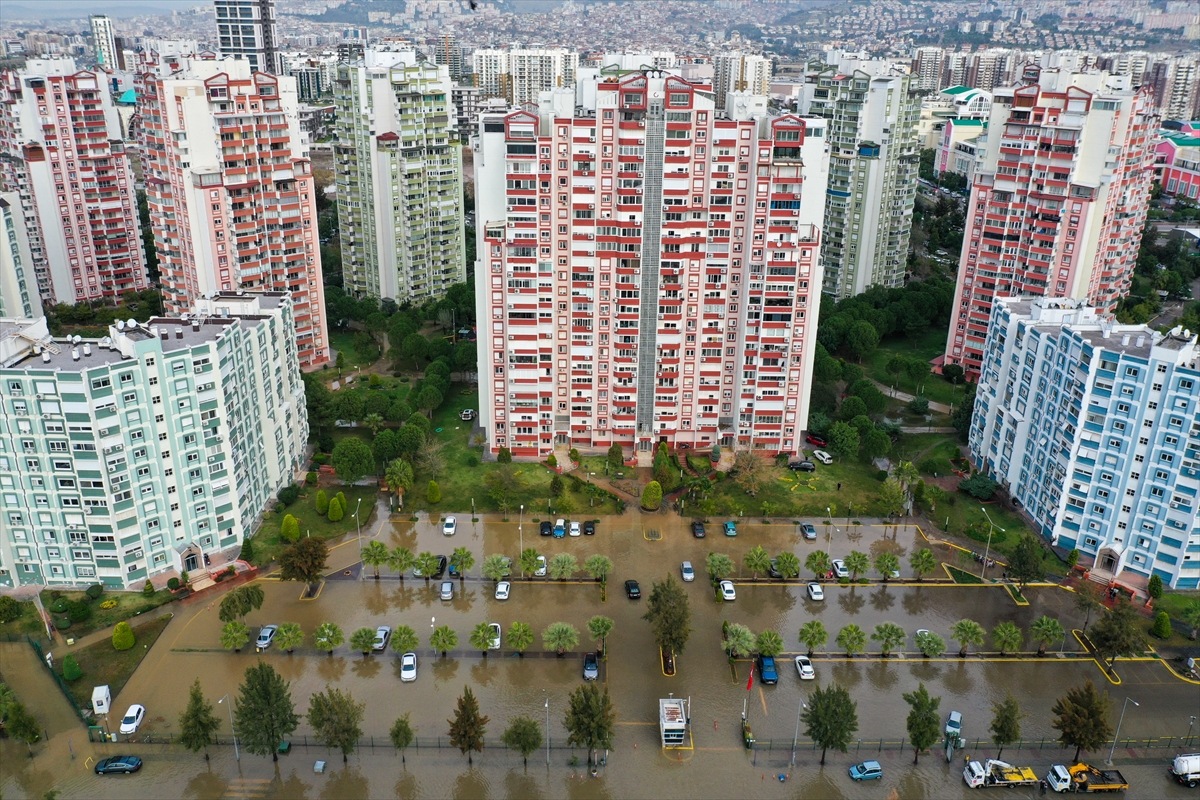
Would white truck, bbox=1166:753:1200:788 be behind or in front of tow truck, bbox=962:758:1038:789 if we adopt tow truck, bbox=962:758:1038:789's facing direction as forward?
behind

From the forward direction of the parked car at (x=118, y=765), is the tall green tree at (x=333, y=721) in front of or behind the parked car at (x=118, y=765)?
behind

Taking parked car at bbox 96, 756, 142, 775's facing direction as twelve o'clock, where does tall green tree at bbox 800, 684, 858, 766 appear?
The tall green tree is roughly at 7 o'clock from the parked car.

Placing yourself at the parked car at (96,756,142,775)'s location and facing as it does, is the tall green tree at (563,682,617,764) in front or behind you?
behind

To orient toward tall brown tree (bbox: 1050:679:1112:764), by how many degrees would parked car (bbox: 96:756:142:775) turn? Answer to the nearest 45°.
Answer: approximately 135° to its left

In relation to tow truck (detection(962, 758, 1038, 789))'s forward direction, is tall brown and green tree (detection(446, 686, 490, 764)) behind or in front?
in front

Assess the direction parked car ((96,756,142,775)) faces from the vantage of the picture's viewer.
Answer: facing to the left of the viewer

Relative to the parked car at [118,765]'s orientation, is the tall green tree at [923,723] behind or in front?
behind

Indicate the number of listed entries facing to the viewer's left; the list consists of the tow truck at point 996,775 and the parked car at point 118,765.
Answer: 2

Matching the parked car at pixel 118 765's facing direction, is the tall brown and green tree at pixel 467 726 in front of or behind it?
behind

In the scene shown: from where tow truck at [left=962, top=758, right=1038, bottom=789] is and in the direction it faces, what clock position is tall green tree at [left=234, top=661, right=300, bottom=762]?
The tall green tree is roughly at 11 o'clock from the tow truck.

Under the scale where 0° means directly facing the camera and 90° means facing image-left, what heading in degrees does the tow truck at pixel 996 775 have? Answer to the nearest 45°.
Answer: approximately 90°

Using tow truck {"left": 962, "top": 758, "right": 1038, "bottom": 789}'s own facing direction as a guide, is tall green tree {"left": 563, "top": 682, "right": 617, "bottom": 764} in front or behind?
in front

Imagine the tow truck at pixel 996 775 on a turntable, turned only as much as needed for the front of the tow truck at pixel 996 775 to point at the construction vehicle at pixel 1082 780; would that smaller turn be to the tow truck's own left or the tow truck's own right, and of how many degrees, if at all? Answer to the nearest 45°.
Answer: approximately 135° to the tow truck's own right
